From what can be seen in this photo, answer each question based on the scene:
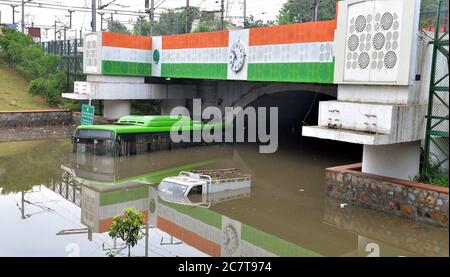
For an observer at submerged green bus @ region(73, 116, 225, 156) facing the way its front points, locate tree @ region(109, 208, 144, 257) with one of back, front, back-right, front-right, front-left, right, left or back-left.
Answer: front-left

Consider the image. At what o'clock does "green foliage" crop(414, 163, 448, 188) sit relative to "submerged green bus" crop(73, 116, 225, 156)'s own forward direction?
The green foliage is roughly at 9 o'clock from the submerged green bus.

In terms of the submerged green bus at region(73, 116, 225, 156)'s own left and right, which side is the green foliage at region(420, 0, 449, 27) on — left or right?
on its left

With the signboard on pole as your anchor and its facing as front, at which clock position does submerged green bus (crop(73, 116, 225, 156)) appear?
The submerged green bus is roughly at 10 o'clock from the signboard on pole.

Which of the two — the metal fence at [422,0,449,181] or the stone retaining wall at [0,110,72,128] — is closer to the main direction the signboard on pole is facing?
the metal fence

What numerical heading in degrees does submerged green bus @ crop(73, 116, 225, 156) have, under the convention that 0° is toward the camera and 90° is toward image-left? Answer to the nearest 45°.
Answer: approximately 45°

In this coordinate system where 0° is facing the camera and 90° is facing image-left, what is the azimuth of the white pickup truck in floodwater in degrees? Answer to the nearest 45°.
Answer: approximately 45°

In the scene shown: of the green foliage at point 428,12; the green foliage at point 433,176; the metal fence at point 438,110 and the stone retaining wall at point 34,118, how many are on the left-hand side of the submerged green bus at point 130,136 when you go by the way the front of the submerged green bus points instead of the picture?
3

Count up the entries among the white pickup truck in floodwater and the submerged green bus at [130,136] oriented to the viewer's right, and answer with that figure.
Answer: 0

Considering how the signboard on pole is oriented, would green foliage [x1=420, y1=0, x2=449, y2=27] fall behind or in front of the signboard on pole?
in front

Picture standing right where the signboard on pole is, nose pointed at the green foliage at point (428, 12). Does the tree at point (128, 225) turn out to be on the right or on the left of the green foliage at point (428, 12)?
right

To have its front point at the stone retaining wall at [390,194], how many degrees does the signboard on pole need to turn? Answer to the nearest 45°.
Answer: approximately 45° to its left

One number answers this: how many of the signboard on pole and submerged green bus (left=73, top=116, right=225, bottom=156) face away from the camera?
0
